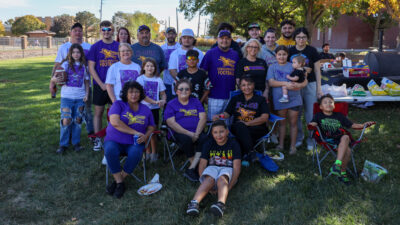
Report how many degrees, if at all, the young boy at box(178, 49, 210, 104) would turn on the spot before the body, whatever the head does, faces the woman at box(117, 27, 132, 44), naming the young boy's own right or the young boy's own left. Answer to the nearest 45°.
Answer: approximately 135° to the young boy's own right

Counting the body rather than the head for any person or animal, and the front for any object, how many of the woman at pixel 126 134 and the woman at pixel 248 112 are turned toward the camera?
2

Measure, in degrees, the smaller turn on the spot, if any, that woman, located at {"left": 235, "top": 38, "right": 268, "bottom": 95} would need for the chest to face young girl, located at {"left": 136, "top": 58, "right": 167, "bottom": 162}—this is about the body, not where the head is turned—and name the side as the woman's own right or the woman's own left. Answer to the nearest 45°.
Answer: approximately 90° to the woman's own right
